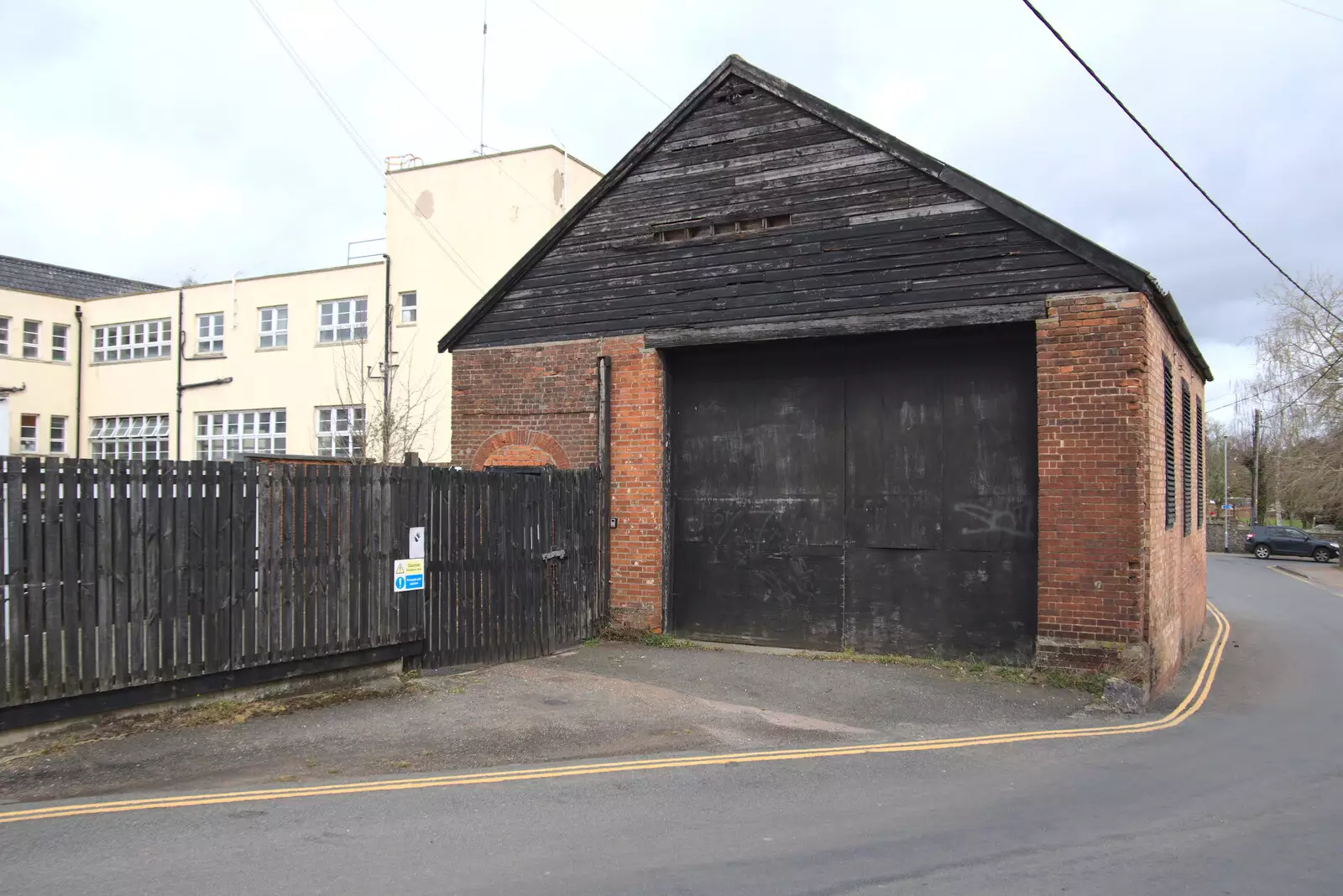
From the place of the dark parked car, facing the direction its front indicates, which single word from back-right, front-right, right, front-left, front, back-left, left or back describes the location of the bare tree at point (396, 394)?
back-right

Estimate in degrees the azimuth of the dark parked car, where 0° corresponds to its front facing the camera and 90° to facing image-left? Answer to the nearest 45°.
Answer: approximately 270°

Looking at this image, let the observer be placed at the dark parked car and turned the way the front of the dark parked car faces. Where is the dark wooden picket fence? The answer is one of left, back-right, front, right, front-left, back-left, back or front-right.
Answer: right

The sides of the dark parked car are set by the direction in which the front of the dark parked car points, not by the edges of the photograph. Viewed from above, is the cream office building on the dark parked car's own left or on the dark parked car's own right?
on the dark parked car's own right

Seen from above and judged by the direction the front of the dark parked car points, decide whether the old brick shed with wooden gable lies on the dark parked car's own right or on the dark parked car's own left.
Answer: on the dark parked car's own right

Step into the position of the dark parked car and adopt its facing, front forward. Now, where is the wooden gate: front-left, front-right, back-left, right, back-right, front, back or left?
right

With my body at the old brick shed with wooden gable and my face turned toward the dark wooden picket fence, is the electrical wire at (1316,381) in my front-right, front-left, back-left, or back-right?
back-right
